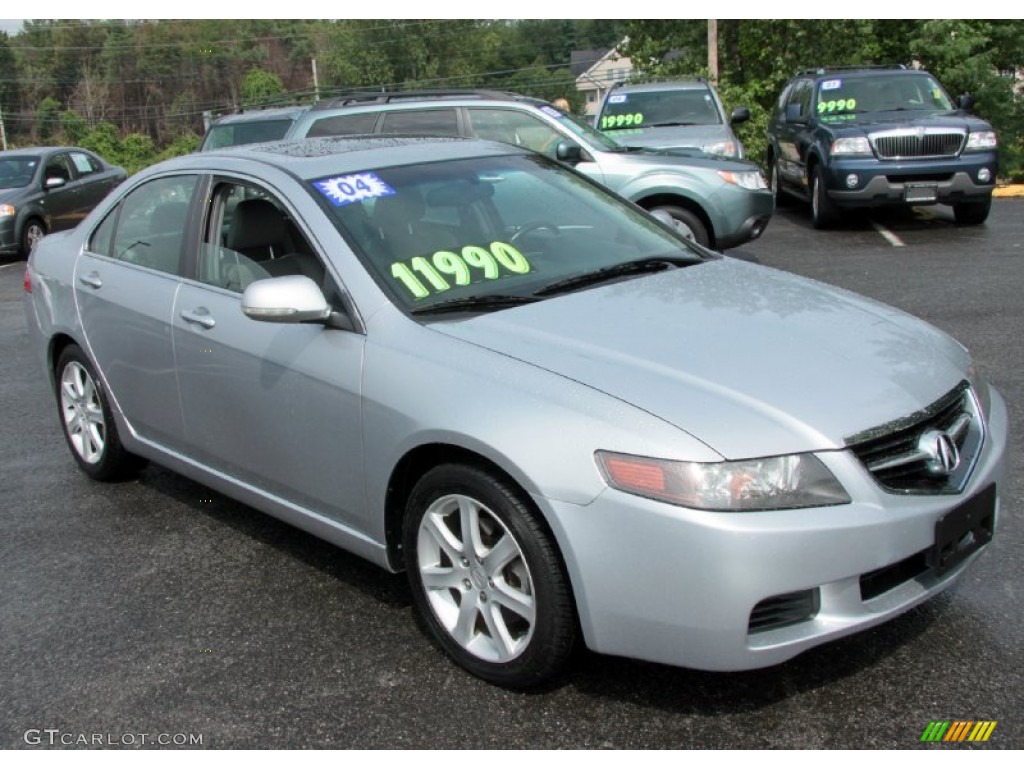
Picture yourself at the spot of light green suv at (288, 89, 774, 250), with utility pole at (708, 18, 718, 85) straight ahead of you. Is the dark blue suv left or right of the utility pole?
right

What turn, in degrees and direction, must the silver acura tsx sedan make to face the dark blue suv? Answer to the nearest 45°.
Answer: approximately 90° to its left

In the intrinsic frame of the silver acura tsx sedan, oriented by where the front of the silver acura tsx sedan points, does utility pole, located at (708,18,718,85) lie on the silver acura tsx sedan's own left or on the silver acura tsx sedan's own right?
on the silver acura tsx sedan's own left

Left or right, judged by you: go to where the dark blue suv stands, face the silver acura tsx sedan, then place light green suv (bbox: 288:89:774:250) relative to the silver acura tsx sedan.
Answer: right

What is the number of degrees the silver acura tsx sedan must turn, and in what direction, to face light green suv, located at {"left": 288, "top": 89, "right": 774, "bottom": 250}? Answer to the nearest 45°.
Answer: approximately 135° to its left

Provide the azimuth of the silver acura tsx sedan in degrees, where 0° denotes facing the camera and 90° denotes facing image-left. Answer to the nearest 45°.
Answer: approximately 315°

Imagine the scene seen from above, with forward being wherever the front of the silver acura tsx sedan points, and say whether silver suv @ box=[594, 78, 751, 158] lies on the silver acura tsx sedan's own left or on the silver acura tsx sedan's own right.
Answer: on the silver acura tsx sedan's own left
